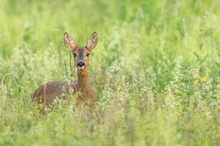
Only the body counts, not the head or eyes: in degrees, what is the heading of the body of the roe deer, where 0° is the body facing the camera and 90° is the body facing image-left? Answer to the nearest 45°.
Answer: approximately 315°
